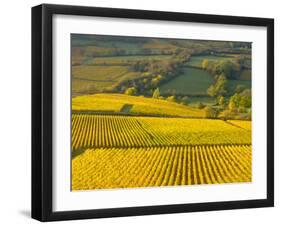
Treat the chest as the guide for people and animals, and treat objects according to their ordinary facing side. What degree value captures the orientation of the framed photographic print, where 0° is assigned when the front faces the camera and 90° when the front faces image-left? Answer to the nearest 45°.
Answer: approximately 315°
